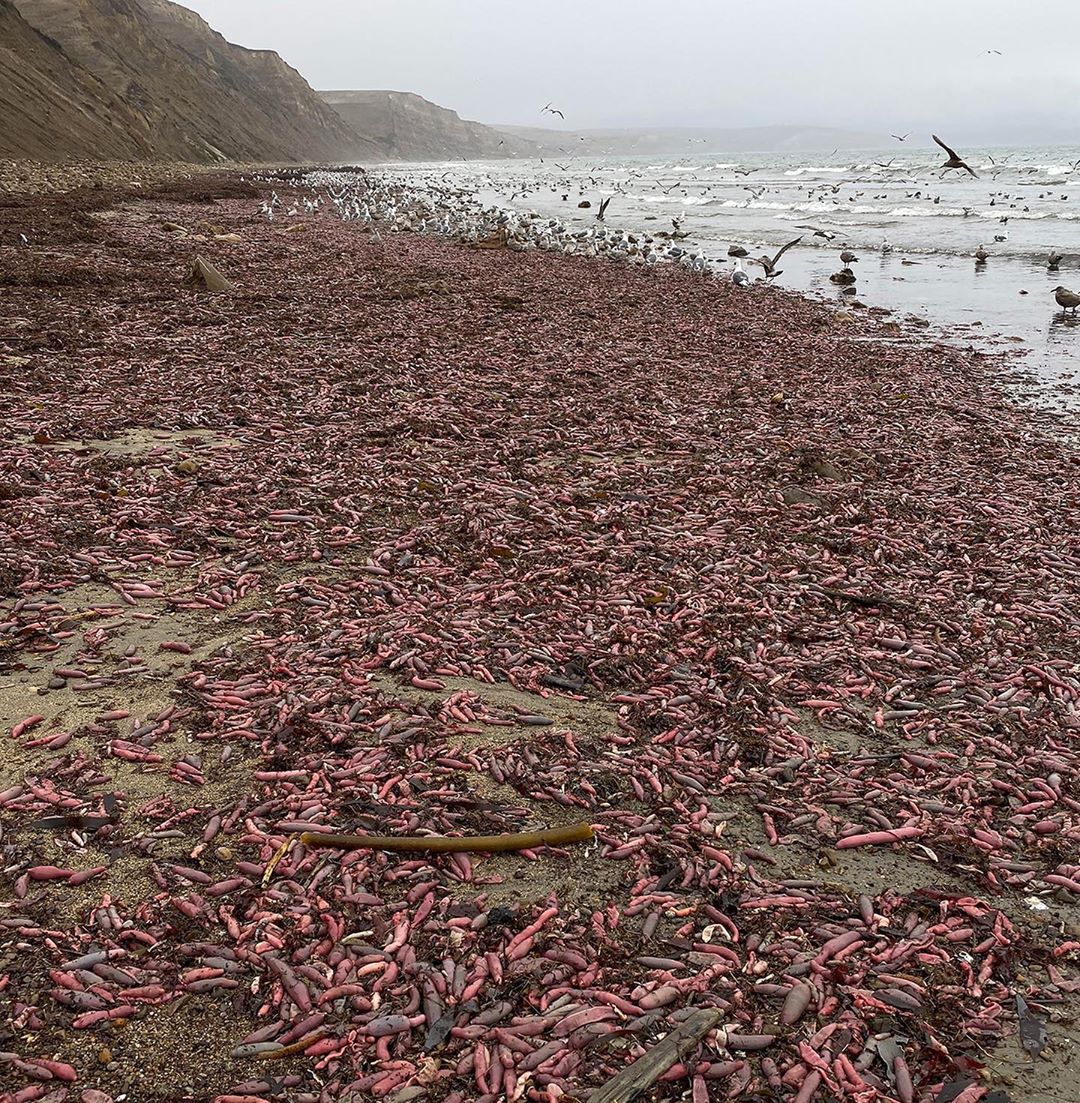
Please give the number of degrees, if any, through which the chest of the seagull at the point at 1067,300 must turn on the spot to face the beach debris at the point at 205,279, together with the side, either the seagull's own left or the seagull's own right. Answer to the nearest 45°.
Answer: approximately 45° to the seagull's own left

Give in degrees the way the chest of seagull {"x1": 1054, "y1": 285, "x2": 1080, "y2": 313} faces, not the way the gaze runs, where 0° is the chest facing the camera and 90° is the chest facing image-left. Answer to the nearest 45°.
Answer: approximately 90°

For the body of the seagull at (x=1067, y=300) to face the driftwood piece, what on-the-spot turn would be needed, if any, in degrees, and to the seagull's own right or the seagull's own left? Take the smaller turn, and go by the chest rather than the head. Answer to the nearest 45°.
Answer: approximately 90° to the seagull's own left

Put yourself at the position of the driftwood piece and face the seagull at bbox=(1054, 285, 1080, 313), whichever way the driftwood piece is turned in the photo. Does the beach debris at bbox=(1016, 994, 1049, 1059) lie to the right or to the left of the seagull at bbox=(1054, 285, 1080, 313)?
right

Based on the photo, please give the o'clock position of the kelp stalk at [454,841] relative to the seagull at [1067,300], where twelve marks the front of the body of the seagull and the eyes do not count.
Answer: The kelp stalk is roughly at 9 o'clock from the seagull.

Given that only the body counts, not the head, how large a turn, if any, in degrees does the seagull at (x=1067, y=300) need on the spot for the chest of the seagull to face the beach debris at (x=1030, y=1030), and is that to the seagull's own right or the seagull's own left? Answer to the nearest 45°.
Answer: approximately 90° to the seagull's own left
